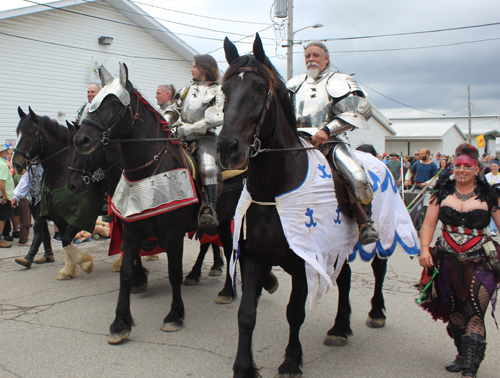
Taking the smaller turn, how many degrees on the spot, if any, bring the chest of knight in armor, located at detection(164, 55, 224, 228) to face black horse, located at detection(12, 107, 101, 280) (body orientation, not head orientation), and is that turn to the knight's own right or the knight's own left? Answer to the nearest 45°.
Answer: approximately 90° to the knight's own right

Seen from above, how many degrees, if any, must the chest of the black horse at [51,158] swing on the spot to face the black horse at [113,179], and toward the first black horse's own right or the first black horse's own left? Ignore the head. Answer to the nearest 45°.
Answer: approximately 90° to the first black horse's own left

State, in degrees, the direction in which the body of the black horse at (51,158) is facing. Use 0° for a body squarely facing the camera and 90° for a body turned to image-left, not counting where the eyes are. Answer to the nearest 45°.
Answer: approximately 45°

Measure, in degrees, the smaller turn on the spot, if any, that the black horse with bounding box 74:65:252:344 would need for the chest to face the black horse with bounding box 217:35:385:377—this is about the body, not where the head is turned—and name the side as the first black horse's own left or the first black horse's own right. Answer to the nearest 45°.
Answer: approximately 90° to the first black horse's own left

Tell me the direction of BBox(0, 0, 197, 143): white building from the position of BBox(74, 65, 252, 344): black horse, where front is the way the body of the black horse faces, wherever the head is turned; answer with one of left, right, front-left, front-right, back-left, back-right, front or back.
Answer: back-right

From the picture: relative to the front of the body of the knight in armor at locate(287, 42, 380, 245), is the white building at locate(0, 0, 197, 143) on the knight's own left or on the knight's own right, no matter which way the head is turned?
on the knight's own right

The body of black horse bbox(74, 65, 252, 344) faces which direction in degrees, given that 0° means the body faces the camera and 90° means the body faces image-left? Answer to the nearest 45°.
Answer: approximately 45°

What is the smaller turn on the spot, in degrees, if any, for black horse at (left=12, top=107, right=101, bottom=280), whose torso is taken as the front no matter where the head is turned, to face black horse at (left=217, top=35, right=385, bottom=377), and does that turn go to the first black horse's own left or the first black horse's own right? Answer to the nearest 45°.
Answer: approximately 45° to the first black horse's own left
